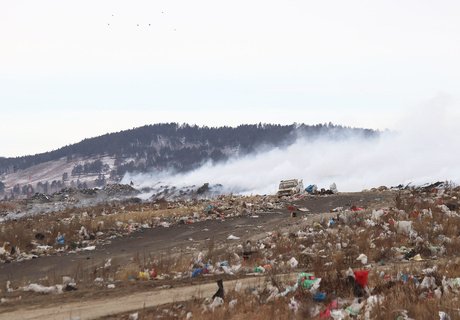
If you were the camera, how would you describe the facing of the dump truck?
facing the viewer and to the left of the viewer
